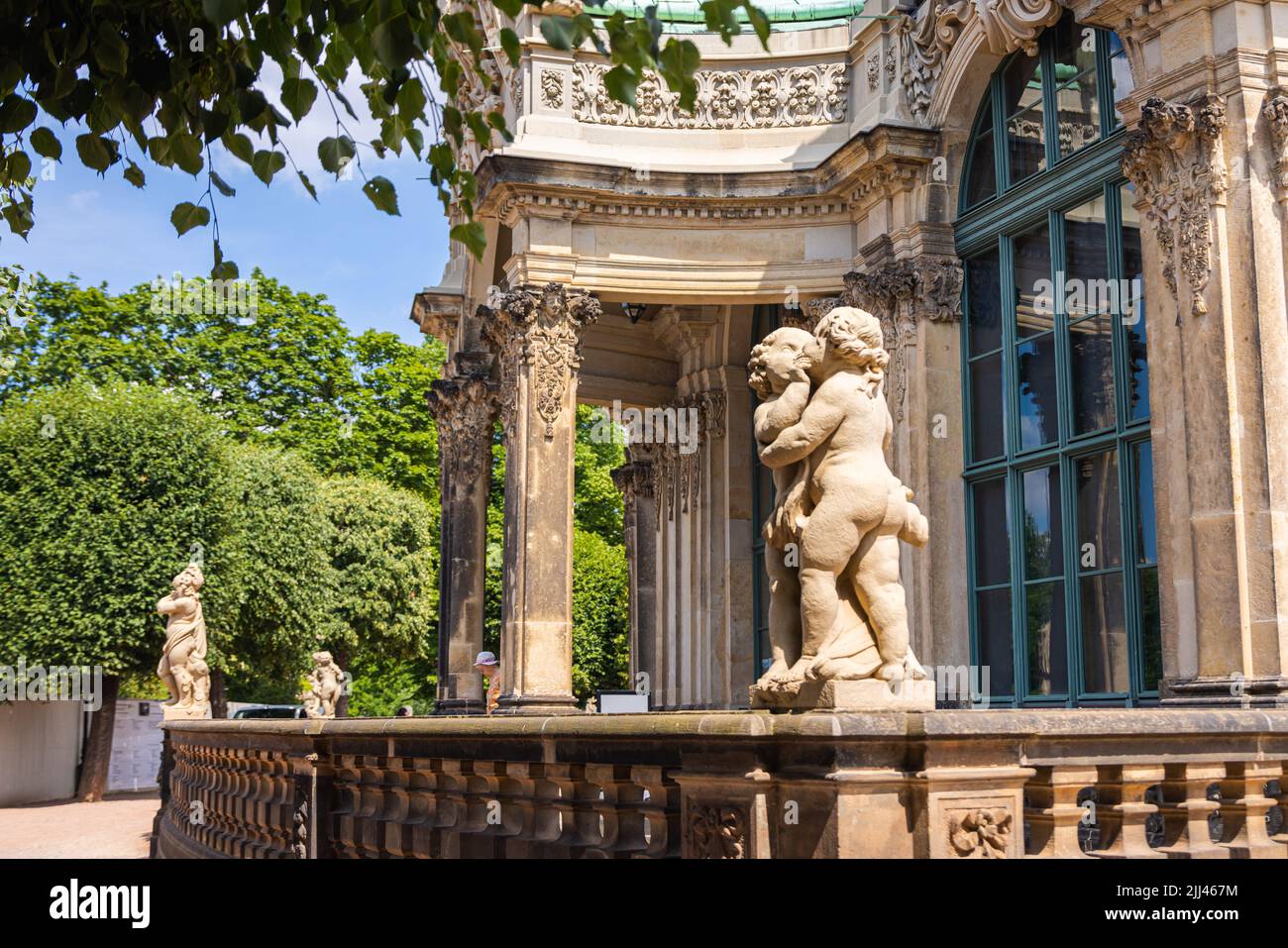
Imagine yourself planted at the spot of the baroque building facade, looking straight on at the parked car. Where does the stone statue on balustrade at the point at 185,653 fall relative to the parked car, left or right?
left

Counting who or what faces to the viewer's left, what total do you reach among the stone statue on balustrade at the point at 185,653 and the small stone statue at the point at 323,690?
1

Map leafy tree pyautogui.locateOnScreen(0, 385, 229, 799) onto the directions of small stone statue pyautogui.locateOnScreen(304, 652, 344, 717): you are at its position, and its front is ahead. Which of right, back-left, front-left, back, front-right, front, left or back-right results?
back-right

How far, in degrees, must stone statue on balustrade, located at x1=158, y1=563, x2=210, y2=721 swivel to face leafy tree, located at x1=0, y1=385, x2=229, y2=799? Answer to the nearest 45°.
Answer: approximately 90° to its right

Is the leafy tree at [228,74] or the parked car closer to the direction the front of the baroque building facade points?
the leafy tree

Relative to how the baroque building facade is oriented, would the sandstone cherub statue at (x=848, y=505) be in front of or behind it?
in front

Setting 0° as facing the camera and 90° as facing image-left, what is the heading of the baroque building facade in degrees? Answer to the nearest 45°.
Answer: approximately 45°
